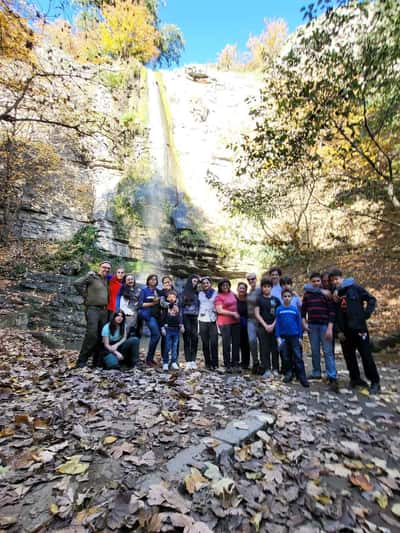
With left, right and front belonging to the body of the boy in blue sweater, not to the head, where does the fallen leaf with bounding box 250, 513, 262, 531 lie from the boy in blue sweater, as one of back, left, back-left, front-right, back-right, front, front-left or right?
front

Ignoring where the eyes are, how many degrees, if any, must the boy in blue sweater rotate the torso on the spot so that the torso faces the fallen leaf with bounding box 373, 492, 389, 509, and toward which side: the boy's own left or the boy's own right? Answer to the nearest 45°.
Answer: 0° — they already face it

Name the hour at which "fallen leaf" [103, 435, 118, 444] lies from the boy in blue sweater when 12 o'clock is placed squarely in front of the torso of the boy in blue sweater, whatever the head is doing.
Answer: The fallen leaf is roughly at 1 o'clock from the boy in blue sweater.

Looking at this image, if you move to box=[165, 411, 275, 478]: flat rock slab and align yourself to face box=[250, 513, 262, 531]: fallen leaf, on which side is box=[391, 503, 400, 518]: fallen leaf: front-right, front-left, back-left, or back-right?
front-left

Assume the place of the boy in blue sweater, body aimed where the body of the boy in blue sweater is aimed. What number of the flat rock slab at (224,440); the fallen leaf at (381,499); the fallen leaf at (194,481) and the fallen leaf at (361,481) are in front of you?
4

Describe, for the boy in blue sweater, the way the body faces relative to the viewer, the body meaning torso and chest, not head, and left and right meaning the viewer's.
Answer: facing the viewer

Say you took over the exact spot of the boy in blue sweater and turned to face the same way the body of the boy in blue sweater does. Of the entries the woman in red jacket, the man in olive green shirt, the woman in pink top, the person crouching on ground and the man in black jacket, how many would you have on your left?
1

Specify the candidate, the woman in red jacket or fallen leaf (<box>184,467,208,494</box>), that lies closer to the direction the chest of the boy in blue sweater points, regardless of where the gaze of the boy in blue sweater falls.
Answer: the fallen leaf

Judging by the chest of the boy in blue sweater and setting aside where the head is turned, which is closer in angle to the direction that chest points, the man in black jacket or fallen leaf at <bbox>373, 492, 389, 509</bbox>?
the fallen leaf

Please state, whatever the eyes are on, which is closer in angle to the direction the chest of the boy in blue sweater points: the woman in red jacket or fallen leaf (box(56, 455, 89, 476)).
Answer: the fallen leaf

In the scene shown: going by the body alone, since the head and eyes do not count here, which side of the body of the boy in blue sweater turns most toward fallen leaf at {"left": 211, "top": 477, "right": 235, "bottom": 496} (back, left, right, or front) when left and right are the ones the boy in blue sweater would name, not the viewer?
front

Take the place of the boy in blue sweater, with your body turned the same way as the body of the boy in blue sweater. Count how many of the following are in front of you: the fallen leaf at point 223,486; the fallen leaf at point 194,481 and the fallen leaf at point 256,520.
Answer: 3

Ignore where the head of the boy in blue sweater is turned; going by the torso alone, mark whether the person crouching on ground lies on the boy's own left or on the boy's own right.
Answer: on the boy's own right

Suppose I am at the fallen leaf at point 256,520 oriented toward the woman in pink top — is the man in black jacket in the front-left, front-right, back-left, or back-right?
front-right

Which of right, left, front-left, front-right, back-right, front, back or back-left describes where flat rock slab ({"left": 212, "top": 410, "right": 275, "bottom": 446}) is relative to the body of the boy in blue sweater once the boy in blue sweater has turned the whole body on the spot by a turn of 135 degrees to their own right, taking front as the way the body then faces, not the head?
back-left

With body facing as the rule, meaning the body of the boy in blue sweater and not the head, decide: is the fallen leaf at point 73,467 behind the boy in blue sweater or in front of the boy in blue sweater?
in front
